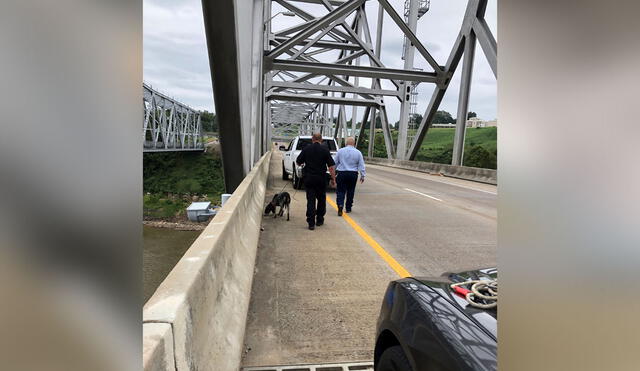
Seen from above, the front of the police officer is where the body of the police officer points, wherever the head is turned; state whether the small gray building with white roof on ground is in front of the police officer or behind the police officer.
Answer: in front

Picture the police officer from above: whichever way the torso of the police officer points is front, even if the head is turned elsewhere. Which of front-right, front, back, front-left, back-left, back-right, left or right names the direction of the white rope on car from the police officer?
back

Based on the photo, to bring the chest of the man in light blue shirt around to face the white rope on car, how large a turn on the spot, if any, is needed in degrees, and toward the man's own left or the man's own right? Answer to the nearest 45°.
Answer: approximately 180°

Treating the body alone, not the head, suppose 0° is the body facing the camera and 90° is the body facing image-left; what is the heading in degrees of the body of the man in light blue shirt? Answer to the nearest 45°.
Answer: approximately 180°

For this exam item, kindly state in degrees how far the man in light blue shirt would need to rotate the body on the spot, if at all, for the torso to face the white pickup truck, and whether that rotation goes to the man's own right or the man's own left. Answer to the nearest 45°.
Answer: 0° — they already face it

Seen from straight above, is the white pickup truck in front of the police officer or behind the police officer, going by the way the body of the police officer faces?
in front

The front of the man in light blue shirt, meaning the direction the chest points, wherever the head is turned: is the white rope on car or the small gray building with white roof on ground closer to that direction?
the small gray building with white roof on ground

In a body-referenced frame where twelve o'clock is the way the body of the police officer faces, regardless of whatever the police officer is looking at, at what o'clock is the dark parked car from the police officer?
The dark parked car is roughly at 6 o'clock from the police officer.

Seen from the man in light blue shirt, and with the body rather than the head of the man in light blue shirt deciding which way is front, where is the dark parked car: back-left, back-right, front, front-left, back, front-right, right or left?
back

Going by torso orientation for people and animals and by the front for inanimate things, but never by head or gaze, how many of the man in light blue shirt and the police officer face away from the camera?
2

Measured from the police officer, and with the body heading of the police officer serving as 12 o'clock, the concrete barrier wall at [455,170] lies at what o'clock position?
The concrete barrier wall is roughly at 1 o'clock from the police officer.

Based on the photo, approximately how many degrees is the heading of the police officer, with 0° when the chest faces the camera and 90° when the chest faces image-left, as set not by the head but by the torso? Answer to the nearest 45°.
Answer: approximately 180°
